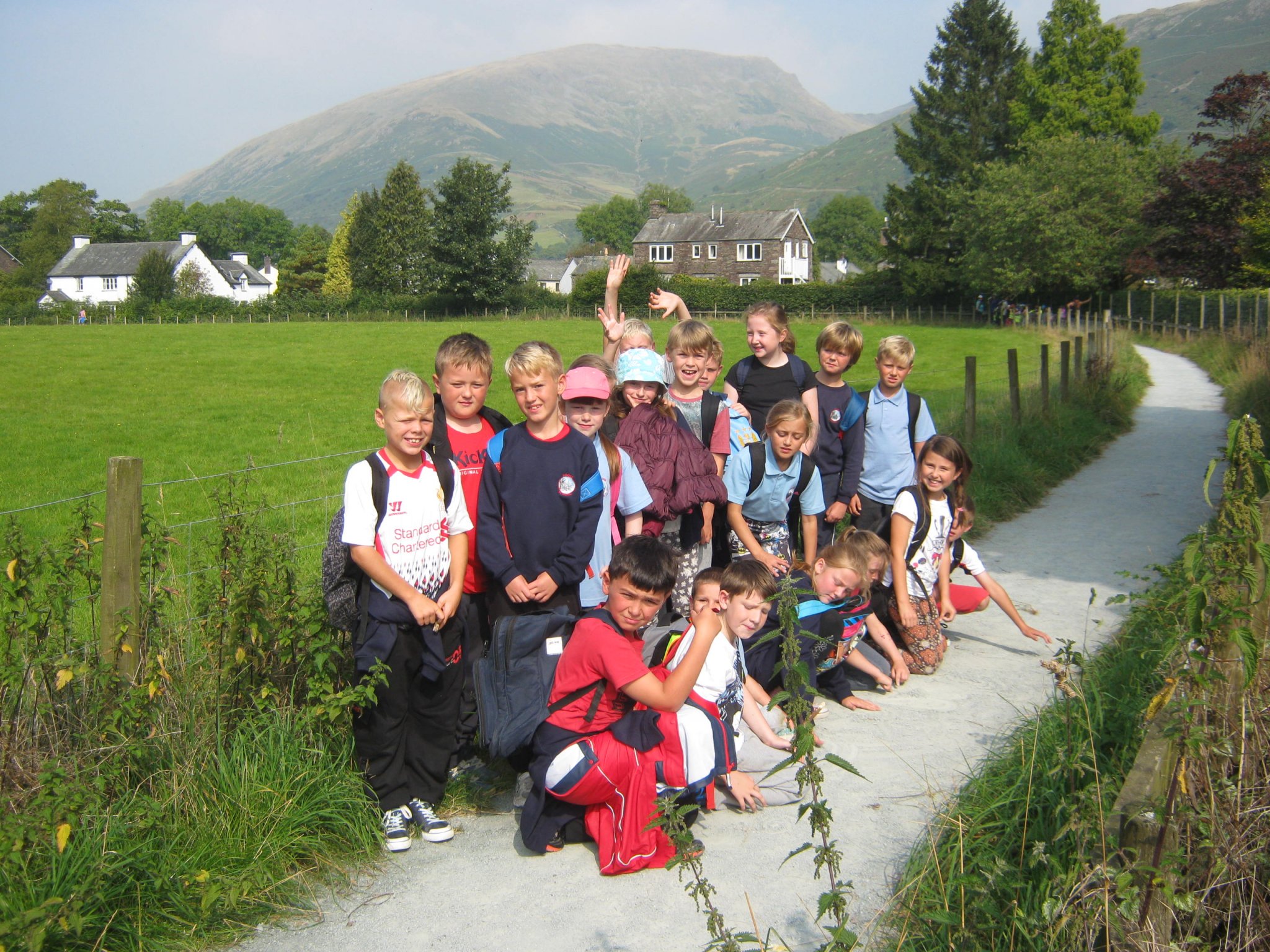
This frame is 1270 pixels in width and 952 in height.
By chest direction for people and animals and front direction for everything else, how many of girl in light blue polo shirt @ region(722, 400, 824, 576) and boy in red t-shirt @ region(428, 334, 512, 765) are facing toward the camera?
2

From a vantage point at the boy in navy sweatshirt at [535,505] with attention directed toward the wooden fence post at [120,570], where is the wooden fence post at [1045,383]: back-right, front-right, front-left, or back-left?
back-right

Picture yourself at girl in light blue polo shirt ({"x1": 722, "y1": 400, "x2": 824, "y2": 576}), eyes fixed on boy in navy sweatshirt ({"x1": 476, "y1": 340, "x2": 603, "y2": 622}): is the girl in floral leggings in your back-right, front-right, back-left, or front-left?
back-left

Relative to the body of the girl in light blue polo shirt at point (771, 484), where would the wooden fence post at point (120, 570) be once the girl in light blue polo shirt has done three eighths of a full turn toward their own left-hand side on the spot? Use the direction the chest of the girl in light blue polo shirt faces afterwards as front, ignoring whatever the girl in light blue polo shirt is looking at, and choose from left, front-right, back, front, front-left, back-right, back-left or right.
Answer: back

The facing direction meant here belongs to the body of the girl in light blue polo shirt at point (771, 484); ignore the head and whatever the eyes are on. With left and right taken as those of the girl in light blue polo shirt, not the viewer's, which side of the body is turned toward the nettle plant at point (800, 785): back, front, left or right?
front

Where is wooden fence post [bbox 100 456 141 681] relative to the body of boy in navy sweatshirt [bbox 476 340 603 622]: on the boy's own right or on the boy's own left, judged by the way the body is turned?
on the boy's own right

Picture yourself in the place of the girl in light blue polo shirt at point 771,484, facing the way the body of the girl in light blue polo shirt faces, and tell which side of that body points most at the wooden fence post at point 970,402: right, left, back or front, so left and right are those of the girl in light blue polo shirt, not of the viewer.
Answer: back

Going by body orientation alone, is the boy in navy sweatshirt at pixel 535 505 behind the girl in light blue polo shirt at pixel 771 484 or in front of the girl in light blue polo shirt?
in front

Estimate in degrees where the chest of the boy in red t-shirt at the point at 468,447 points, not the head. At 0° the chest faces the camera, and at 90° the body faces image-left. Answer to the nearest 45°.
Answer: approximately 0°

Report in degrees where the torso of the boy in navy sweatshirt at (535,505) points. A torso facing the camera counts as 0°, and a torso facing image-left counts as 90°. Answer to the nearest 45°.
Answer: approximately 0°
